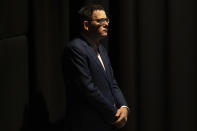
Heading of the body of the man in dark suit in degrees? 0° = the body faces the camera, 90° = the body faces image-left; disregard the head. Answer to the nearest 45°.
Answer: approximately 315°

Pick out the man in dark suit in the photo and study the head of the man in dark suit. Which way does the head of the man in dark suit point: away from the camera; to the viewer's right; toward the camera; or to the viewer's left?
to the viewer's right
